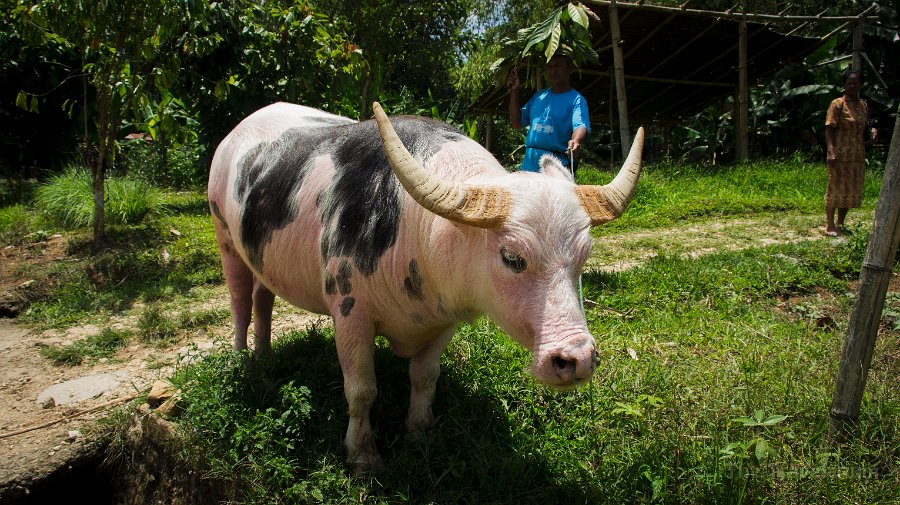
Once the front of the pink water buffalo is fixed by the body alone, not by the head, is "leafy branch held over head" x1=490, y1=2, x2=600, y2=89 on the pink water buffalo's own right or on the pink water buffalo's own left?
on the pink water buffalo's own left

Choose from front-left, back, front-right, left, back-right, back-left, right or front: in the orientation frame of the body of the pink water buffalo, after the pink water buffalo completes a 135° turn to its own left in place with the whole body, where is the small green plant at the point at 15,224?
front-left

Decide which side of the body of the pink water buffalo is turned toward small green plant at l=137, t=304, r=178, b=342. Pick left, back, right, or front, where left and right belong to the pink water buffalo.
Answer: back

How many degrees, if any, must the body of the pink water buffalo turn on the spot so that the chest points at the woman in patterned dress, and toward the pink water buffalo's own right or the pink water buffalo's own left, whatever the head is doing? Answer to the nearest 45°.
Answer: approximately 90° to the pink water buffalo's own left

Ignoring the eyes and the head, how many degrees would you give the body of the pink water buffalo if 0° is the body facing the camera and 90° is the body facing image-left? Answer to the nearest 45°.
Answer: approximately 315°

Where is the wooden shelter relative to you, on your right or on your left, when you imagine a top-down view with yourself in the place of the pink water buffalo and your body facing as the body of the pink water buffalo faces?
on your left

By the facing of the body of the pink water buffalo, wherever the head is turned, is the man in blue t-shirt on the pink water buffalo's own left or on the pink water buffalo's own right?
on the pink water buffalo's own left

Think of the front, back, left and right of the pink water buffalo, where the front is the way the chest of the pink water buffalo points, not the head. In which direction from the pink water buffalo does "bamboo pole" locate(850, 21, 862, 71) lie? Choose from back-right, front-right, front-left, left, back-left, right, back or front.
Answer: left

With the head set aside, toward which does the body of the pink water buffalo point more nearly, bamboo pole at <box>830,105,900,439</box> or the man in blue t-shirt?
the bamboo pole

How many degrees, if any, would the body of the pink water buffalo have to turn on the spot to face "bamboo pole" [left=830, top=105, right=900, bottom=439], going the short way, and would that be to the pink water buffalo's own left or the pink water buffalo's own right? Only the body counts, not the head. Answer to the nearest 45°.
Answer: approximately 45° to the pink water buffalo's own left
